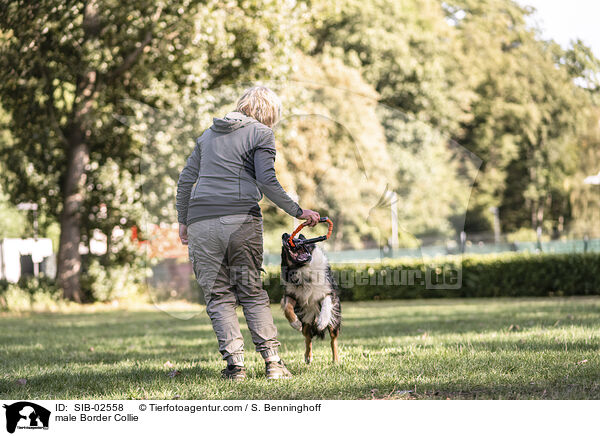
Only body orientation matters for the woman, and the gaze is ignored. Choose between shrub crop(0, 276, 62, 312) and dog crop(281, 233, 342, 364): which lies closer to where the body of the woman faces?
the dog

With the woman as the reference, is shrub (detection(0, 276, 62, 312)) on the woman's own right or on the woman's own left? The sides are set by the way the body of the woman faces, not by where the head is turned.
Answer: on the woman's own left

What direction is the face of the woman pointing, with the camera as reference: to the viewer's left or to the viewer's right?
to the viewer's right

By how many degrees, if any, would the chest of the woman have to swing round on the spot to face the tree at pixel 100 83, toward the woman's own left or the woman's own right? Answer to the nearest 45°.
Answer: approximately 45° to the woman's own left

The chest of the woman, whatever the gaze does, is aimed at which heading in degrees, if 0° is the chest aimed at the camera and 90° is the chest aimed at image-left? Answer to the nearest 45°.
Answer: approximately 225°

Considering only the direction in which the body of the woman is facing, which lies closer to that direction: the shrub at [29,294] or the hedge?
the hedge
